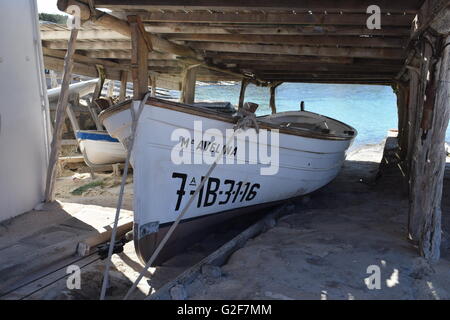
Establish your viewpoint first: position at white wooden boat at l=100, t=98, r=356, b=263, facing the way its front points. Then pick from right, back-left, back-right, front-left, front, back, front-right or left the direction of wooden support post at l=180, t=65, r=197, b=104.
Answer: back-right

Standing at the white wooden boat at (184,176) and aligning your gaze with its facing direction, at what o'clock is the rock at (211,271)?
The rock is roughly at 10 o'clock from the white wooden boat.

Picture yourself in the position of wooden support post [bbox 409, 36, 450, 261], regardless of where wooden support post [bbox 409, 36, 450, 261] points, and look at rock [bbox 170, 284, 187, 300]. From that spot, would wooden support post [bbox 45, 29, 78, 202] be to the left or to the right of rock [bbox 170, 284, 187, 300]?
right

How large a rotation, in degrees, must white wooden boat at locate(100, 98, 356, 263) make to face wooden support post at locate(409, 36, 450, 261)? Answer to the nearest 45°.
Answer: approximately 135° to its left

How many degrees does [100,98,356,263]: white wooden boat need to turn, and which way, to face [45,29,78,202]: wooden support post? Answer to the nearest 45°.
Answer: approximately 90° to its right

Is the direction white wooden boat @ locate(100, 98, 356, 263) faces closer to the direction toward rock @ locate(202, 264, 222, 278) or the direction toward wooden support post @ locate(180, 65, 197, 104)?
the rock

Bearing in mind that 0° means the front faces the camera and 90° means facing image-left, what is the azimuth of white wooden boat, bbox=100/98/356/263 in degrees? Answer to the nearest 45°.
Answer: approximately 45°

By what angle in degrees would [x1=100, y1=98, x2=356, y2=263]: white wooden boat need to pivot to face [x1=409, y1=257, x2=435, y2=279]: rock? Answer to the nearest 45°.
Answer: approximately 135° to its left

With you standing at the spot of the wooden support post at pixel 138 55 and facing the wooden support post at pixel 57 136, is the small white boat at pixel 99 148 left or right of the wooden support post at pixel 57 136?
right

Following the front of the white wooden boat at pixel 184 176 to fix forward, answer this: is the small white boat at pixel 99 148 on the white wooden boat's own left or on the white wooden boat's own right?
on the white wooden boat's own right
